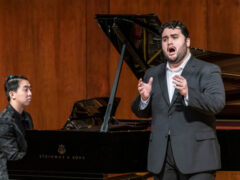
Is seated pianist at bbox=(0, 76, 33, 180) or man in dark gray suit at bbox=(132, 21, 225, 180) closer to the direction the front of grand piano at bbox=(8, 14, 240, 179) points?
the seated pianist

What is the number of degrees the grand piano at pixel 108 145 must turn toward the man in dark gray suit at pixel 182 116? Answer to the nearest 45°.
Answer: approximately 135° to its left

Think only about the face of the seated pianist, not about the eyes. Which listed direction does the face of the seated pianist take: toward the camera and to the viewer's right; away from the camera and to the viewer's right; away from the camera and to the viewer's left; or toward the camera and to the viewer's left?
toward the camera and to the viewer's right

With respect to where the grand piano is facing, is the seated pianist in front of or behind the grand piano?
in front

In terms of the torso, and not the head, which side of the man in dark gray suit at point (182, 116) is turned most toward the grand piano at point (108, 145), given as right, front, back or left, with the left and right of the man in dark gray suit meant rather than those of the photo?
right

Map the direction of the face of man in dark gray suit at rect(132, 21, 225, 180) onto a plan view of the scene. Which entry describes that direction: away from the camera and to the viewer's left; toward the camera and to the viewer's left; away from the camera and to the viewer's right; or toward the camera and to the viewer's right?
toward the camera and to the viewer's left

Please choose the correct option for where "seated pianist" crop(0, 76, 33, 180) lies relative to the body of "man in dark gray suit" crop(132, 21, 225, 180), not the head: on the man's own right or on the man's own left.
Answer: on the man's own right

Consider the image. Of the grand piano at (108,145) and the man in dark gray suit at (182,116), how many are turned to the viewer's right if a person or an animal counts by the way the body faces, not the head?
0

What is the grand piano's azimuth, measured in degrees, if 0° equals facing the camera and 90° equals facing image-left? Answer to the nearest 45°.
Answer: approximately 90°
